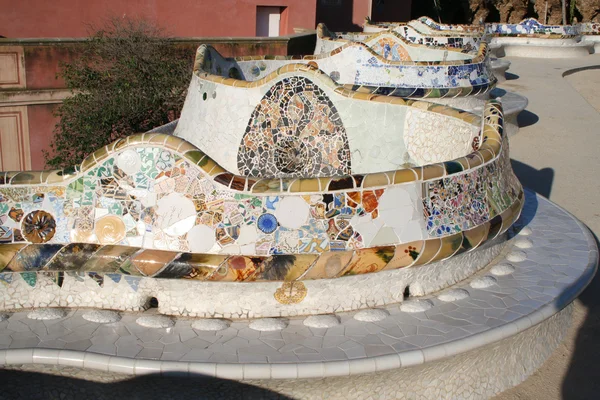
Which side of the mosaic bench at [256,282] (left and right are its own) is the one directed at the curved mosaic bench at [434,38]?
back

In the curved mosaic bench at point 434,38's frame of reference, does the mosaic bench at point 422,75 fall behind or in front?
in front

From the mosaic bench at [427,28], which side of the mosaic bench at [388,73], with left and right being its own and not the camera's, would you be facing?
back

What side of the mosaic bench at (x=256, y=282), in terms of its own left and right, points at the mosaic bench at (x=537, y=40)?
back

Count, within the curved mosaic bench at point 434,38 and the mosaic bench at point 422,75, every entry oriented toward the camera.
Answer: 2

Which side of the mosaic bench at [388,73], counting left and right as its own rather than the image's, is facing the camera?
front

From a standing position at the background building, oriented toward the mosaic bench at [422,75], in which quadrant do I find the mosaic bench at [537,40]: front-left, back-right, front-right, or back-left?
front-left

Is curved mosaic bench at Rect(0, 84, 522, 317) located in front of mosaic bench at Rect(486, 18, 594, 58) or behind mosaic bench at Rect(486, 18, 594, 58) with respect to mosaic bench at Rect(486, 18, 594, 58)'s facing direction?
in front
